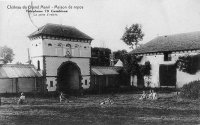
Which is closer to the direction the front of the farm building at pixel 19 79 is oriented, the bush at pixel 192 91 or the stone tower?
the bush

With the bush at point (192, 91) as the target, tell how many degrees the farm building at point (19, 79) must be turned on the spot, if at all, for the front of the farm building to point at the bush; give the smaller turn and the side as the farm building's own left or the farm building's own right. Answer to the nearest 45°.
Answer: approximately 45° to the farm building's own left

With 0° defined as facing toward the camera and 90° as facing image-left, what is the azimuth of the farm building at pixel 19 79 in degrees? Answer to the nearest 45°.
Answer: approximately 0°
